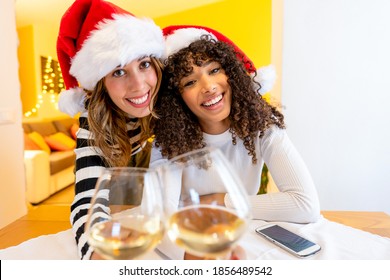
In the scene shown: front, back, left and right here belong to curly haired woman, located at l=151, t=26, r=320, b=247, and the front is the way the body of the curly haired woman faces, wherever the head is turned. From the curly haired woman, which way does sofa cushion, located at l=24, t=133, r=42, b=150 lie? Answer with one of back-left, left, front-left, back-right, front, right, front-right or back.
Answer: back-right

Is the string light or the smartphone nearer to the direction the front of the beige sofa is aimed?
the smartphone

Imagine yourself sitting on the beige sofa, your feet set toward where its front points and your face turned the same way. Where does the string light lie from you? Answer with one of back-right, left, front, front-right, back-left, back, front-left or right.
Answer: back-left

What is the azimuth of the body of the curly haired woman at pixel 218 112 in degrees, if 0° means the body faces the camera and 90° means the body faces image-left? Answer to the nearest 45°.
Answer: approximately 0°

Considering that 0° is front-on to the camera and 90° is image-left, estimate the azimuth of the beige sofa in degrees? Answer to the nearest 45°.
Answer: approximately 315°

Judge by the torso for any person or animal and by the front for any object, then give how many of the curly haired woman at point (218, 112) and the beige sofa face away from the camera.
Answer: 0

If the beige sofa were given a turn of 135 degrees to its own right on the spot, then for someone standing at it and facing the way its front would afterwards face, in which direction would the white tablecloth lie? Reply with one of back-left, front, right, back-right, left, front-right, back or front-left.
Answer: left

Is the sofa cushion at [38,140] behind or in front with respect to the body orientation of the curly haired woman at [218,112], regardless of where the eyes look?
behind
